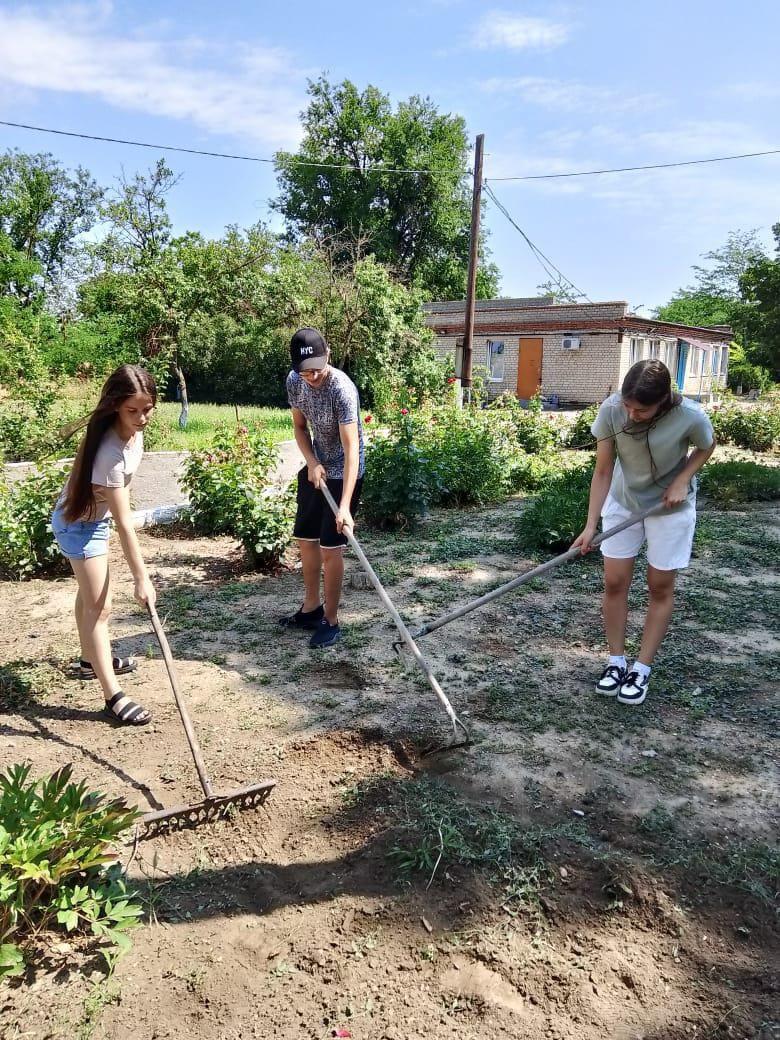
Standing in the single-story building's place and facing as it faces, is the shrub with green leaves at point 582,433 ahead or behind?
ahead

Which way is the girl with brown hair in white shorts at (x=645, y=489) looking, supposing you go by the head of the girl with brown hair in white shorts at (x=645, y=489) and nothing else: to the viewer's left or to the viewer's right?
to the viewer's left

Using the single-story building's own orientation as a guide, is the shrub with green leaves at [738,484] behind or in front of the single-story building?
in front

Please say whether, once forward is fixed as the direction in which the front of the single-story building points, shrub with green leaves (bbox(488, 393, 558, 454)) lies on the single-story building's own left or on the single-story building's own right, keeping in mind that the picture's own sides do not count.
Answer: on the single-story building's own right

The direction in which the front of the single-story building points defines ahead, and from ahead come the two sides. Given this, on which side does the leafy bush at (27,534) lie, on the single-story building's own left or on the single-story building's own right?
on the single-story building's own right

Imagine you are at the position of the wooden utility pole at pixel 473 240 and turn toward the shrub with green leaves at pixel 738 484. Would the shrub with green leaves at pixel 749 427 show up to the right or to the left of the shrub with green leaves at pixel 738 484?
left

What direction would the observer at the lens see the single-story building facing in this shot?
facing the viewer and to the right of the viewer

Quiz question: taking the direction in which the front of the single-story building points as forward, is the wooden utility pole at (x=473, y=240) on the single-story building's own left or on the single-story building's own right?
on the single-story building's own right

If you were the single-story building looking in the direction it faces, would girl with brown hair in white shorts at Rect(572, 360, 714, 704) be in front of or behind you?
in front

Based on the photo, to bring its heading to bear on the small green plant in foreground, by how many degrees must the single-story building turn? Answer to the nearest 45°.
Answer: approximately 45° to its right

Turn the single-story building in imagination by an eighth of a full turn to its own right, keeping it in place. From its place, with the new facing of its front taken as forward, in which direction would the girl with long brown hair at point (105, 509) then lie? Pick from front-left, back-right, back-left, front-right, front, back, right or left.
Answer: front
